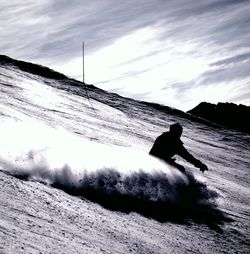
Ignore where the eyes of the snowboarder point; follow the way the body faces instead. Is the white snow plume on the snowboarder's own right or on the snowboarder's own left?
on the snowboarder's own right

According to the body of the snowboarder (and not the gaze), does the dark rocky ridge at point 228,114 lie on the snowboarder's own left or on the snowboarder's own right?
on the snowboarder's own left

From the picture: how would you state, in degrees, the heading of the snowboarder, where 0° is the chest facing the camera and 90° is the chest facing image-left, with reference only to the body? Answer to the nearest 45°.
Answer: approximately 270°

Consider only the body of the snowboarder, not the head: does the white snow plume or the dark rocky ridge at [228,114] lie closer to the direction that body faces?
the dark rocky ridge
